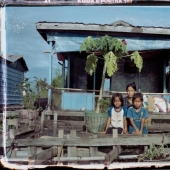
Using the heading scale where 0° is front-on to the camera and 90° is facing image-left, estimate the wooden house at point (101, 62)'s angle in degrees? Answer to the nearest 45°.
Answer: approximately 0°

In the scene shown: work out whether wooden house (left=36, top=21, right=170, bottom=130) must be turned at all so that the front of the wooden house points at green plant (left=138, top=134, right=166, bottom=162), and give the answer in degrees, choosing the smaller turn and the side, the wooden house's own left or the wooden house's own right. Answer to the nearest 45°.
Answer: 0° — it already faces it

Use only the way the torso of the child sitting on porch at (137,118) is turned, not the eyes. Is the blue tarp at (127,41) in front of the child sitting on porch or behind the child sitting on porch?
behind

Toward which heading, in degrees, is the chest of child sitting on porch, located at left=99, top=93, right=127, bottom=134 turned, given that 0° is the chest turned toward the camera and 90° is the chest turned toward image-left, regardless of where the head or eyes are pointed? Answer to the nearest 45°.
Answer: approximately 0°
